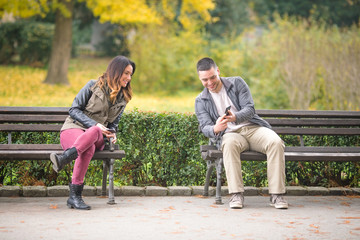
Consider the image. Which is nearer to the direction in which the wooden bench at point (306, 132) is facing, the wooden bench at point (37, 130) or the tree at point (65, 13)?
the wooden bench

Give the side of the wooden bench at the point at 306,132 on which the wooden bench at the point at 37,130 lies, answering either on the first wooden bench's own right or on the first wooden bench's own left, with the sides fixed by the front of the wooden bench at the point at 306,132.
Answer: on the first wooden bench's own right

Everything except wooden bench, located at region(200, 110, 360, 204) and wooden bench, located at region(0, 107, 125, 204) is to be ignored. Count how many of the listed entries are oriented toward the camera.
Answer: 2

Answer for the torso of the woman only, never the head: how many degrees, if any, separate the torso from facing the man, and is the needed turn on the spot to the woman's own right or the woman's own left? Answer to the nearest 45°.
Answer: approximately 45° to the woman's own left

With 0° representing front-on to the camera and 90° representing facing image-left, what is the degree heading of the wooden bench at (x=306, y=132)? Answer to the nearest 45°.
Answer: approximately 0°

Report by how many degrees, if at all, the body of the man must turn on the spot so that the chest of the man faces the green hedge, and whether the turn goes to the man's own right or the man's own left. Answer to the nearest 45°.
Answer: approximately 135° to the man's own right

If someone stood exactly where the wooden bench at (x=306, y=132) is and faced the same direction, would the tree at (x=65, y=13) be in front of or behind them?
behind

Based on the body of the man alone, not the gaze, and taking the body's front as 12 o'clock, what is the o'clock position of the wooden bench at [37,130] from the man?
The wooden bench is roughly at 3 o'clock from the man.

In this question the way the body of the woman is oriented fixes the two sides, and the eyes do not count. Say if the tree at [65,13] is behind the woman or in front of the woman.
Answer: behind

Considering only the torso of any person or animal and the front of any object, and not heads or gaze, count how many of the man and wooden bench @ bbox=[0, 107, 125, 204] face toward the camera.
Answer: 2
